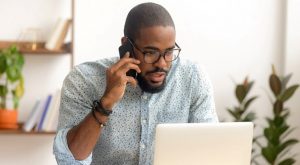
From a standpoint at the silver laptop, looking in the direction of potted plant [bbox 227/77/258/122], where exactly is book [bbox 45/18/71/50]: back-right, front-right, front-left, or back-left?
front-left

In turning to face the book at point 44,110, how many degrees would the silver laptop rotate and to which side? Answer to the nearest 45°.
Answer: approximately 45° to its left

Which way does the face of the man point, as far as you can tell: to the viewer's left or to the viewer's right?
to the viewer's right

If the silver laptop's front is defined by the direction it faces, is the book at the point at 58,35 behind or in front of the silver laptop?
in front

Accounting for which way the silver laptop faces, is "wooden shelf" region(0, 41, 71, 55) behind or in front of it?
in front

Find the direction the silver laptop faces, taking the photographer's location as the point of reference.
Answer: facing away from the viewer
